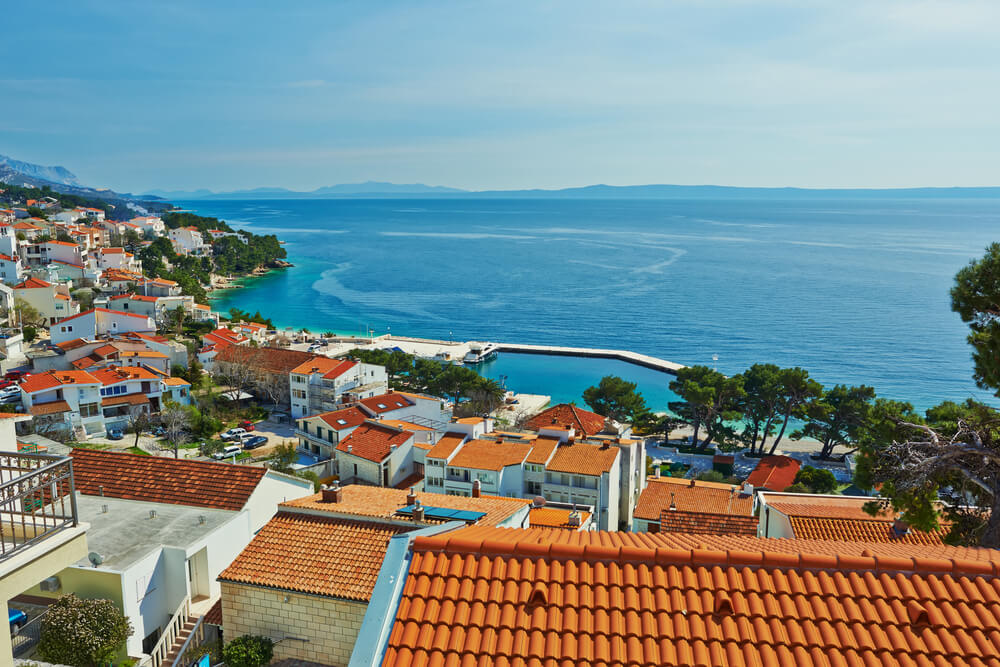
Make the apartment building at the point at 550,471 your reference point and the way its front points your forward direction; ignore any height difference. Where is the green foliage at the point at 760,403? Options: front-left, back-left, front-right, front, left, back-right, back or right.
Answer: back

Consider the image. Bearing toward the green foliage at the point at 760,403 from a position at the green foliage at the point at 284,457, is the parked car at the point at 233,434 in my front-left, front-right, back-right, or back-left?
back-left

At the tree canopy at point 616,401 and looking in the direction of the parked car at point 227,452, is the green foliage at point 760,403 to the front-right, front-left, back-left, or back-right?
back-left

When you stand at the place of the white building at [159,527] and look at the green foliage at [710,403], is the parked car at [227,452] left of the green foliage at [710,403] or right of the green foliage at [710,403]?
left
